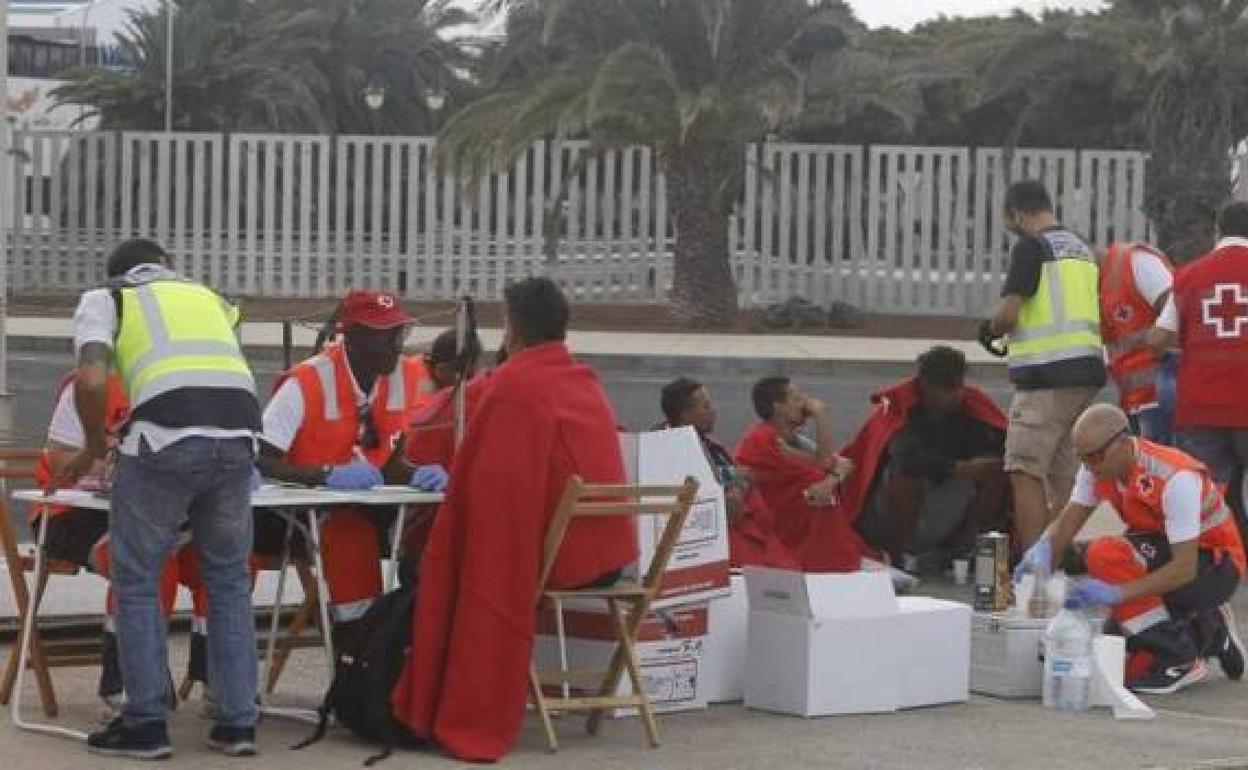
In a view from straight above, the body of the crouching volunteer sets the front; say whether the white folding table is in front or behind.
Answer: in front

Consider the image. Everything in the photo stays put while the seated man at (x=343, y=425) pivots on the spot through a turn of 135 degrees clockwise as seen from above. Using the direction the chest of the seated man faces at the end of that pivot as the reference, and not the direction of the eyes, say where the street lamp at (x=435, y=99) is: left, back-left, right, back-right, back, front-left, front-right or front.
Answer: right

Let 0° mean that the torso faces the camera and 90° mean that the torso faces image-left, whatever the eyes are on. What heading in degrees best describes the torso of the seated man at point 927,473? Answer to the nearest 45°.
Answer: approximately 0°

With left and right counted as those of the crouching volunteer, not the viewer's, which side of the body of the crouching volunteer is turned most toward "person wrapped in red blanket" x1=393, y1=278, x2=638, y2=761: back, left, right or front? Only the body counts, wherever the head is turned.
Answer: front

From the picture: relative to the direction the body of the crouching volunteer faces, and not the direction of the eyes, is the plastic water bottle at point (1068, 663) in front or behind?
in front

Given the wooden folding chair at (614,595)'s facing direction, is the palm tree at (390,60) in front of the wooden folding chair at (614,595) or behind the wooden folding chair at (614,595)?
in front

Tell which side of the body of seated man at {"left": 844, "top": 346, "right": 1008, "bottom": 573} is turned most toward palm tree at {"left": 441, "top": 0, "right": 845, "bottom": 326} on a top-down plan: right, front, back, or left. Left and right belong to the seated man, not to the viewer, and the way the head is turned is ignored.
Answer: back

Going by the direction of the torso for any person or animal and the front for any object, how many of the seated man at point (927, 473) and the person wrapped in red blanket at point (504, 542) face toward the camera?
1

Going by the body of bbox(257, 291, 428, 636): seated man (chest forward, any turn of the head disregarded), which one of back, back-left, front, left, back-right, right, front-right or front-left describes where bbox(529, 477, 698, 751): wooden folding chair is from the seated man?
front

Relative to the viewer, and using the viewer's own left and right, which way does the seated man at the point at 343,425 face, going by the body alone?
facing the viewer and to the right of the viewer
